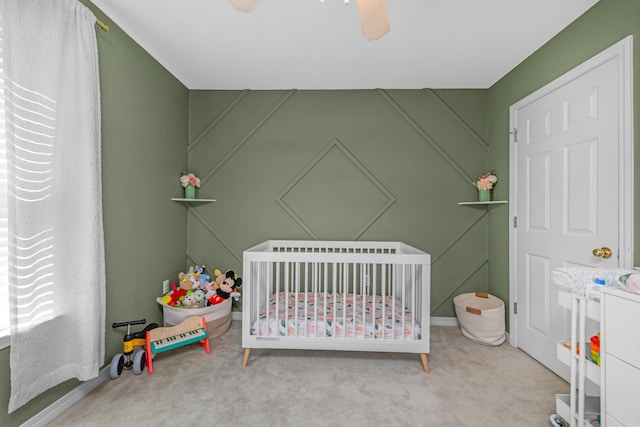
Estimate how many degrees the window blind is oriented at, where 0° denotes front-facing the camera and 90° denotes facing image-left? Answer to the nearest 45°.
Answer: approximately 315°

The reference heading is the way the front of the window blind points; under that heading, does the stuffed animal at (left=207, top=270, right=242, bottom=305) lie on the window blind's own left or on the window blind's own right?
on the window blind's own left

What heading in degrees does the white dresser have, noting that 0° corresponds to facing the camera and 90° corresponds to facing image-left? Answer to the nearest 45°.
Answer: approximately 45°

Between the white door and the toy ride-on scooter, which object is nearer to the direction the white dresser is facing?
the toy ride-on scooter

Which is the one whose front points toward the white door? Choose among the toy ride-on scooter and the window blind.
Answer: the window blind

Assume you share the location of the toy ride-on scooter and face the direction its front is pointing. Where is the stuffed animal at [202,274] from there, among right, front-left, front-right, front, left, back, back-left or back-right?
back

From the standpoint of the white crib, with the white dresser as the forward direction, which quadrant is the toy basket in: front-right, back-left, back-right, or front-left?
back-right

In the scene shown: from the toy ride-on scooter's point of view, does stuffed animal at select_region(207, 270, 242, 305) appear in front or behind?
behind
